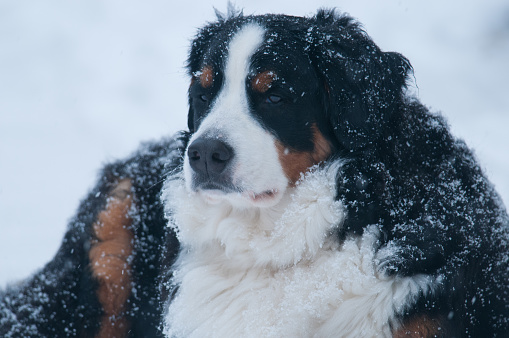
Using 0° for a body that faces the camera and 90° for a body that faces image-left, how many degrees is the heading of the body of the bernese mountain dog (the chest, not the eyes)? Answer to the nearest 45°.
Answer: approximately 45°
